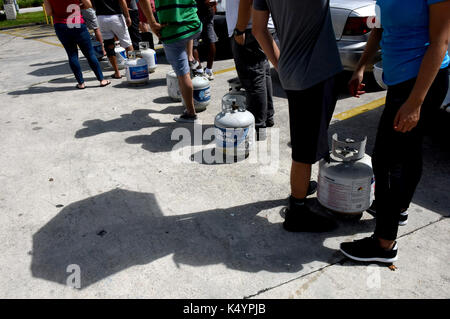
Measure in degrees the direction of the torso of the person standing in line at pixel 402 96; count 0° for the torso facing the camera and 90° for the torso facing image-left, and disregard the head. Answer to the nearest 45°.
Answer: approximately 90°

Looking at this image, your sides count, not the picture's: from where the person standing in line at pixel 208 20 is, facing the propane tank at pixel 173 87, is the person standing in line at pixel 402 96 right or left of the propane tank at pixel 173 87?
left

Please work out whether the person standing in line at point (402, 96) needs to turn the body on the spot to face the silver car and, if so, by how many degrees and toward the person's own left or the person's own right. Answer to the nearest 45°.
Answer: approximately 90° to the person's own right

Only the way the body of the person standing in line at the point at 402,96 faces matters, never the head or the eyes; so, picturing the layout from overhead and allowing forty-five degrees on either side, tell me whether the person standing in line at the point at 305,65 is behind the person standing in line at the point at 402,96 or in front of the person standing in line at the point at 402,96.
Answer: in front
